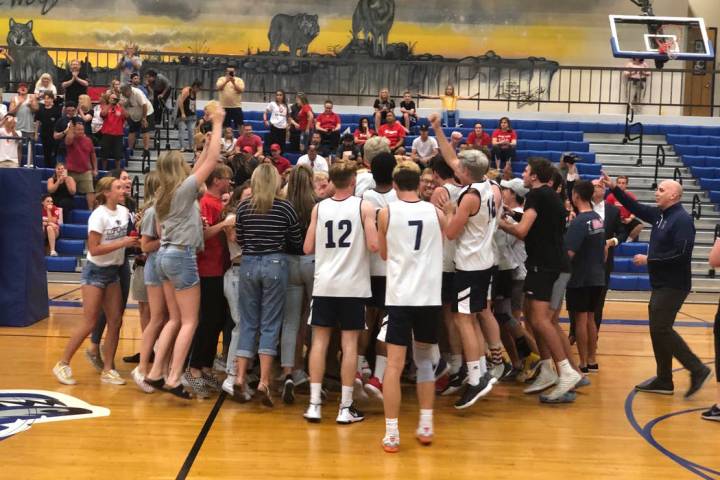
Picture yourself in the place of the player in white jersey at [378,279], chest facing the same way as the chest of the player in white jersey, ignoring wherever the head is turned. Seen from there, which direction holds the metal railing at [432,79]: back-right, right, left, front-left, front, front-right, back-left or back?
front

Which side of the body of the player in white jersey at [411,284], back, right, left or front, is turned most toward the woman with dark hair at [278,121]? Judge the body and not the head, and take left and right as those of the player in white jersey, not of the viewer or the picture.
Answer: front

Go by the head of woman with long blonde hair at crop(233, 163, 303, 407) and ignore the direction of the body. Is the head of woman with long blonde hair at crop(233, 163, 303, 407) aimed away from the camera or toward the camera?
away from the camera

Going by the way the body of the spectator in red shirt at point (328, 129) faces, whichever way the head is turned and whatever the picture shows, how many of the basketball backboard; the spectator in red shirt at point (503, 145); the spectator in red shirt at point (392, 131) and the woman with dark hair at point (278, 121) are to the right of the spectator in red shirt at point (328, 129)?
1

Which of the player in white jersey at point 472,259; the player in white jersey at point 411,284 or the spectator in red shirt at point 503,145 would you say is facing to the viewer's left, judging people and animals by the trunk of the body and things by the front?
the player in white jersey at point 472,259

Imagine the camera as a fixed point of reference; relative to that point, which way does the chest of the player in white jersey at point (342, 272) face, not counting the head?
away from the camera

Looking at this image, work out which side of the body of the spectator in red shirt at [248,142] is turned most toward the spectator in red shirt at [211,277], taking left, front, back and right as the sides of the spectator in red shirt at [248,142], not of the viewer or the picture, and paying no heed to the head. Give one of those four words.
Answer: front

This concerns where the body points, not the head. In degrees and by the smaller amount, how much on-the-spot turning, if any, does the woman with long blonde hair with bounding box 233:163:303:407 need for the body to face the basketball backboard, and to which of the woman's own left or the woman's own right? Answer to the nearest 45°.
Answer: approximately 45° to the woman's own right

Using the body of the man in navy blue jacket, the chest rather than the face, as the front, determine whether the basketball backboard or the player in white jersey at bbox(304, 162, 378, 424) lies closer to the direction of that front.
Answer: the player in white jersey

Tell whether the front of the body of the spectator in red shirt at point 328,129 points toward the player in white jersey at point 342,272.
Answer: yes

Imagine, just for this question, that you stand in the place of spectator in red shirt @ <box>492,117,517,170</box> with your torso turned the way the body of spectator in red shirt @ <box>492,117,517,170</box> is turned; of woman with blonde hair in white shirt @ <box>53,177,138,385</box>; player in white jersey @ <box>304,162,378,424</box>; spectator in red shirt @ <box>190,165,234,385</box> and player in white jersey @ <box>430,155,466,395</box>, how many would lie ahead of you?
4

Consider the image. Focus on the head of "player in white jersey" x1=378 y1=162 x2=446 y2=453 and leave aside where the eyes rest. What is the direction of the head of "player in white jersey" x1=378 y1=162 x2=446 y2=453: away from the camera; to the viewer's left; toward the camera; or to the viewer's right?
away from the camera

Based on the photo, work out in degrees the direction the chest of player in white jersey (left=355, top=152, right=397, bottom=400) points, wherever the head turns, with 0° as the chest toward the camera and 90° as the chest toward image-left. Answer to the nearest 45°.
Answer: approximately 180°

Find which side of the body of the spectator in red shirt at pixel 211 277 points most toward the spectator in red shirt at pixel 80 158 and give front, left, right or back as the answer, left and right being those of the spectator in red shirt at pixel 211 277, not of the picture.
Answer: left

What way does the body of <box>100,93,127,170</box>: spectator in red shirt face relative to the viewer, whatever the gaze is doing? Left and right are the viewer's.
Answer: facing the viewer

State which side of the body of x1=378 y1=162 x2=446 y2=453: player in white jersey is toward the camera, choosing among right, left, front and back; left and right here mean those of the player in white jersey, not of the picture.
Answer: back

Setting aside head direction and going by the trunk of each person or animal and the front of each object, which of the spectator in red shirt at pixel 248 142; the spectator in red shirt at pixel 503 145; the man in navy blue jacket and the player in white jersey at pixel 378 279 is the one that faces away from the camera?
the player in white jersey
